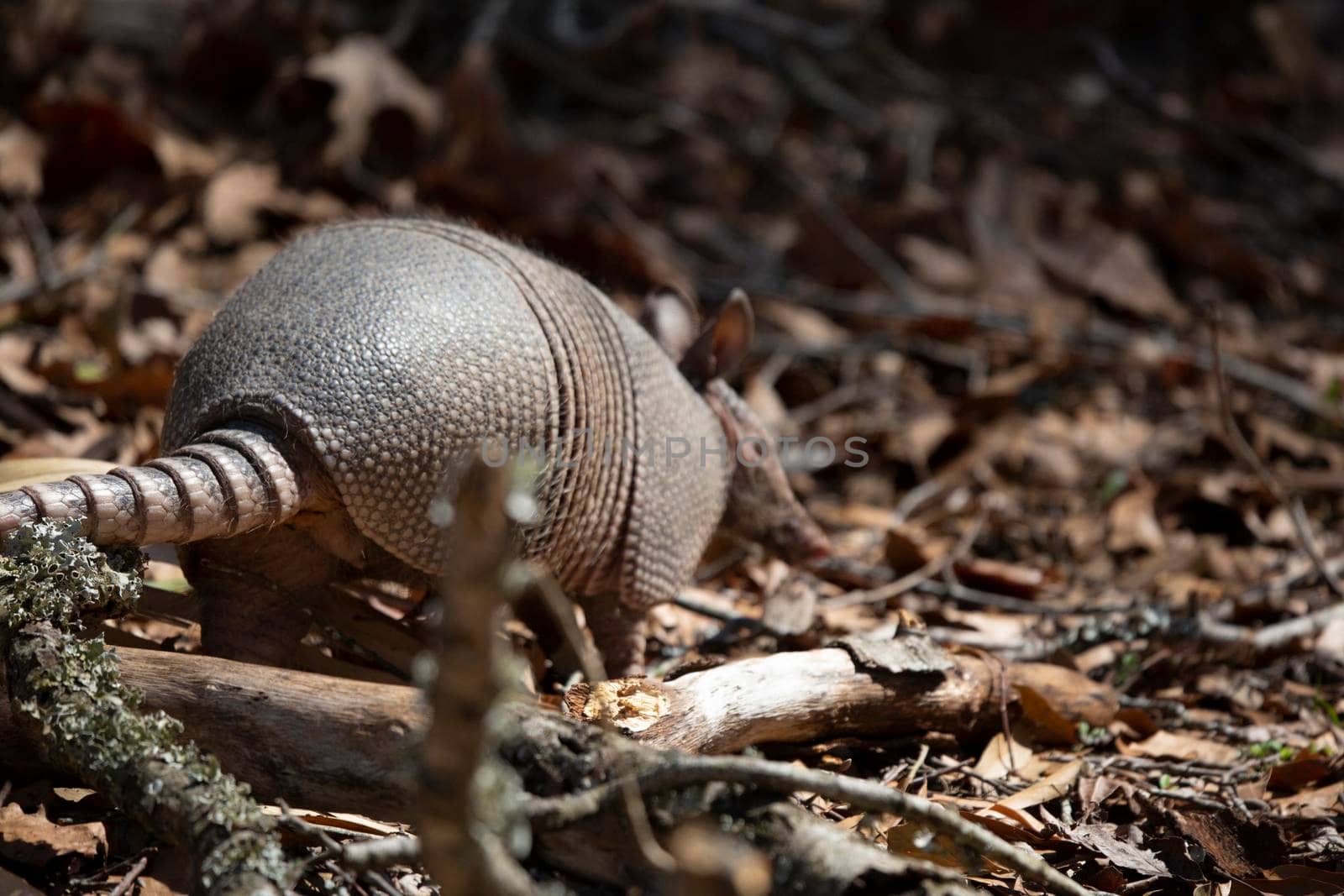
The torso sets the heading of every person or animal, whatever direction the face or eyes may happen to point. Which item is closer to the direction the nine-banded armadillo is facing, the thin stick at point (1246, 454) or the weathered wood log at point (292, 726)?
the thin stick

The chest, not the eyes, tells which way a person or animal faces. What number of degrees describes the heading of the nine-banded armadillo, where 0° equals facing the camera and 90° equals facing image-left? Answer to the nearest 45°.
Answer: approximately 225°

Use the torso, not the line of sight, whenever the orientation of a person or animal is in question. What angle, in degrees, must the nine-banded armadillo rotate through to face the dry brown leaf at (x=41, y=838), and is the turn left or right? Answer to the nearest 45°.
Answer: approximately 180°

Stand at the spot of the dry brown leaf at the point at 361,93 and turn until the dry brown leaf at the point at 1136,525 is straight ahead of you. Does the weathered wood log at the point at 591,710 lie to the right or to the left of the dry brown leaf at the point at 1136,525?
right

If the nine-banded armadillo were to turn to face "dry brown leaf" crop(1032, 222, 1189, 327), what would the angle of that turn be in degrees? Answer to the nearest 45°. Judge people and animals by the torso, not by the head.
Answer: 0° — it already faces it

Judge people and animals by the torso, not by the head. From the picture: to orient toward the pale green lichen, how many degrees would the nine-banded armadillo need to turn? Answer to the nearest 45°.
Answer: approximately 180°

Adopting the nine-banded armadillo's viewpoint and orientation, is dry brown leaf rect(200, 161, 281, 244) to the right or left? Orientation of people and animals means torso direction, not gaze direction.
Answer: on its left
